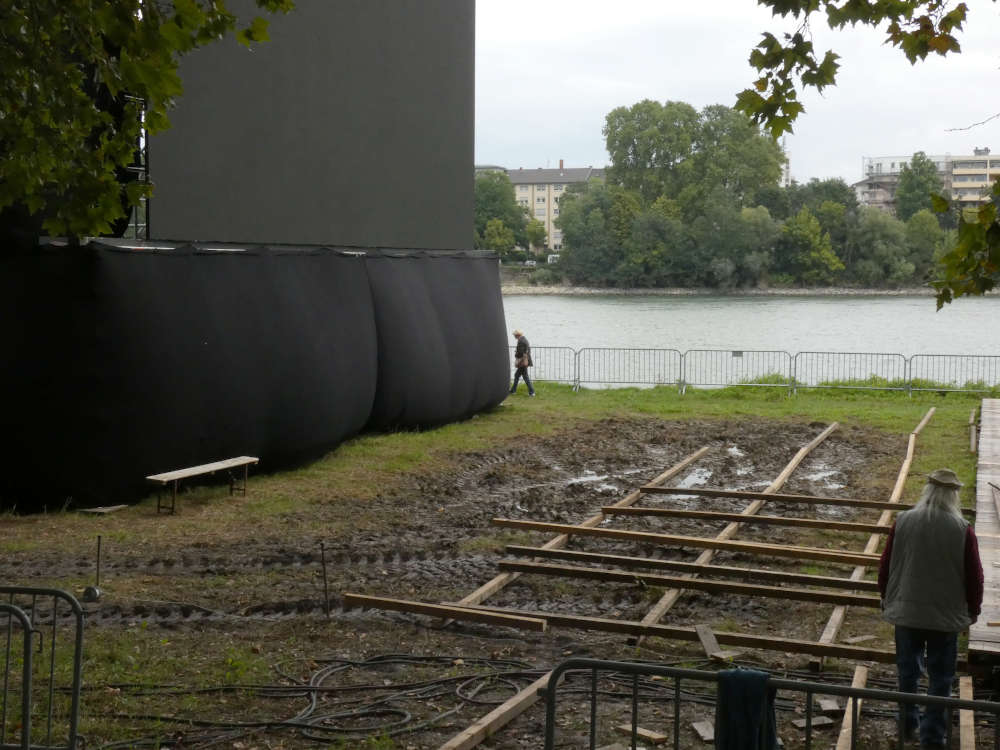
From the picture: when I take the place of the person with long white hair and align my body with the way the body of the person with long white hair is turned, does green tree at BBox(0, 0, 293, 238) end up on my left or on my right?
on my left

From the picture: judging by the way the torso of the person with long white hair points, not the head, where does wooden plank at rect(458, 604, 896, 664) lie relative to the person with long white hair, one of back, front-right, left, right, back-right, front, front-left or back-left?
front-left

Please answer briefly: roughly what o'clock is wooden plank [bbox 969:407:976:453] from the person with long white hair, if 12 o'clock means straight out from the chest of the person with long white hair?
The wooden plank is roughly at 12 o'clock from the person with long white hair.

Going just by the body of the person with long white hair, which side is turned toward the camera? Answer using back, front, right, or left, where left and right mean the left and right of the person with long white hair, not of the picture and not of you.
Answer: back

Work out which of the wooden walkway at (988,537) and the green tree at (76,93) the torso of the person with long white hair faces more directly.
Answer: the wooden walkway

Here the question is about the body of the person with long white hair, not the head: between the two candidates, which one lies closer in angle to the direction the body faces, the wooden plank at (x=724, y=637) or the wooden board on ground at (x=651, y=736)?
the wooden plank

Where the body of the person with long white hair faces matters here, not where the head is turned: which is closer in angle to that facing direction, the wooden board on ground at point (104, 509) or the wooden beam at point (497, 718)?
the wooden board on ground

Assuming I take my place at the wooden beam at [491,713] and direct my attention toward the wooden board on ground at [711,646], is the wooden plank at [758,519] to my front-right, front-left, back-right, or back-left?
front-left

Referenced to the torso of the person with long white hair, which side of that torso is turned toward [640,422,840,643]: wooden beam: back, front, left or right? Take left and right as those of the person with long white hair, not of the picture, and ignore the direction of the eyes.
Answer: front

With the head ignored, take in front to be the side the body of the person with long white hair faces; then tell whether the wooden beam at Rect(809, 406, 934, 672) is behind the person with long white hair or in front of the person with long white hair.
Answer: in front

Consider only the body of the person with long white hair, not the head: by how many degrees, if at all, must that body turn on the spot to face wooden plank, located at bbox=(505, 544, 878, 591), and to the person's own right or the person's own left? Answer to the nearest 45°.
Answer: approximately 45° to the person's own left

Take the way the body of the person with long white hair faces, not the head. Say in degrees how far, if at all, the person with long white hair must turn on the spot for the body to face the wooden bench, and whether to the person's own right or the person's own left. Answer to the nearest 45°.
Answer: approximately 45° to the person's own left

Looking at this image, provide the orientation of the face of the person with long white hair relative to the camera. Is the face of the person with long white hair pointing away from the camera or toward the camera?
away from the camera

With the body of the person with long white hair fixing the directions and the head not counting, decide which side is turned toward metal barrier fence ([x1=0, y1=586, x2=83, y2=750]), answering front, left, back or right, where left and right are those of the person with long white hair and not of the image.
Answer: left

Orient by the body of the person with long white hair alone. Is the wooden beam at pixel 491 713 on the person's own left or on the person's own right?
on the person's own left

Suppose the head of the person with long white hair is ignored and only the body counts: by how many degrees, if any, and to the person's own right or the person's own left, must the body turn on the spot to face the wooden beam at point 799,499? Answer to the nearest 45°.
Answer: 0° — they already face it
